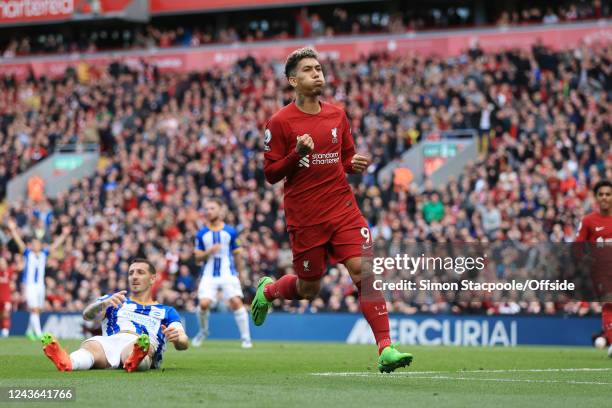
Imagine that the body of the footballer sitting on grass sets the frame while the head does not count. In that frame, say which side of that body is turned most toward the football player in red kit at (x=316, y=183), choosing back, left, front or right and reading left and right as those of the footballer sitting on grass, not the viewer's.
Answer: left

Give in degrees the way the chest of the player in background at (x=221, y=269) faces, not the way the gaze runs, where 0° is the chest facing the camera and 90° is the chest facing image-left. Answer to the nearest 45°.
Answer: approximately 0°

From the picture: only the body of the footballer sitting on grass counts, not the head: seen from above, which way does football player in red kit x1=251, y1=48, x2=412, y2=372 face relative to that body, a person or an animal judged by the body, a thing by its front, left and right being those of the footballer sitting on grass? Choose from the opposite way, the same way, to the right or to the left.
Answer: to the left

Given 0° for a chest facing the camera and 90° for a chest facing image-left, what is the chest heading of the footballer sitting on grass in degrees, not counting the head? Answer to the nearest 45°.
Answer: approximately 45°

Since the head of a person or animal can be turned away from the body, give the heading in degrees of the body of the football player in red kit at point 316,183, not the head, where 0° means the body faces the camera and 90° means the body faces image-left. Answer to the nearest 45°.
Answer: approximately 315°

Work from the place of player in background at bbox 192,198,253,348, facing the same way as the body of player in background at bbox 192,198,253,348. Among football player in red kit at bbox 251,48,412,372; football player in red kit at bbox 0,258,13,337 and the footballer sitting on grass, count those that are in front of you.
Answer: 2

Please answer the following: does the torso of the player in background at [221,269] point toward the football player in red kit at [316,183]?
yes

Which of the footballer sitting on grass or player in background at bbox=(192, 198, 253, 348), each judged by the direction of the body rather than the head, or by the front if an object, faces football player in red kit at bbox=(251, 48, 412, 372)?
the player in background
